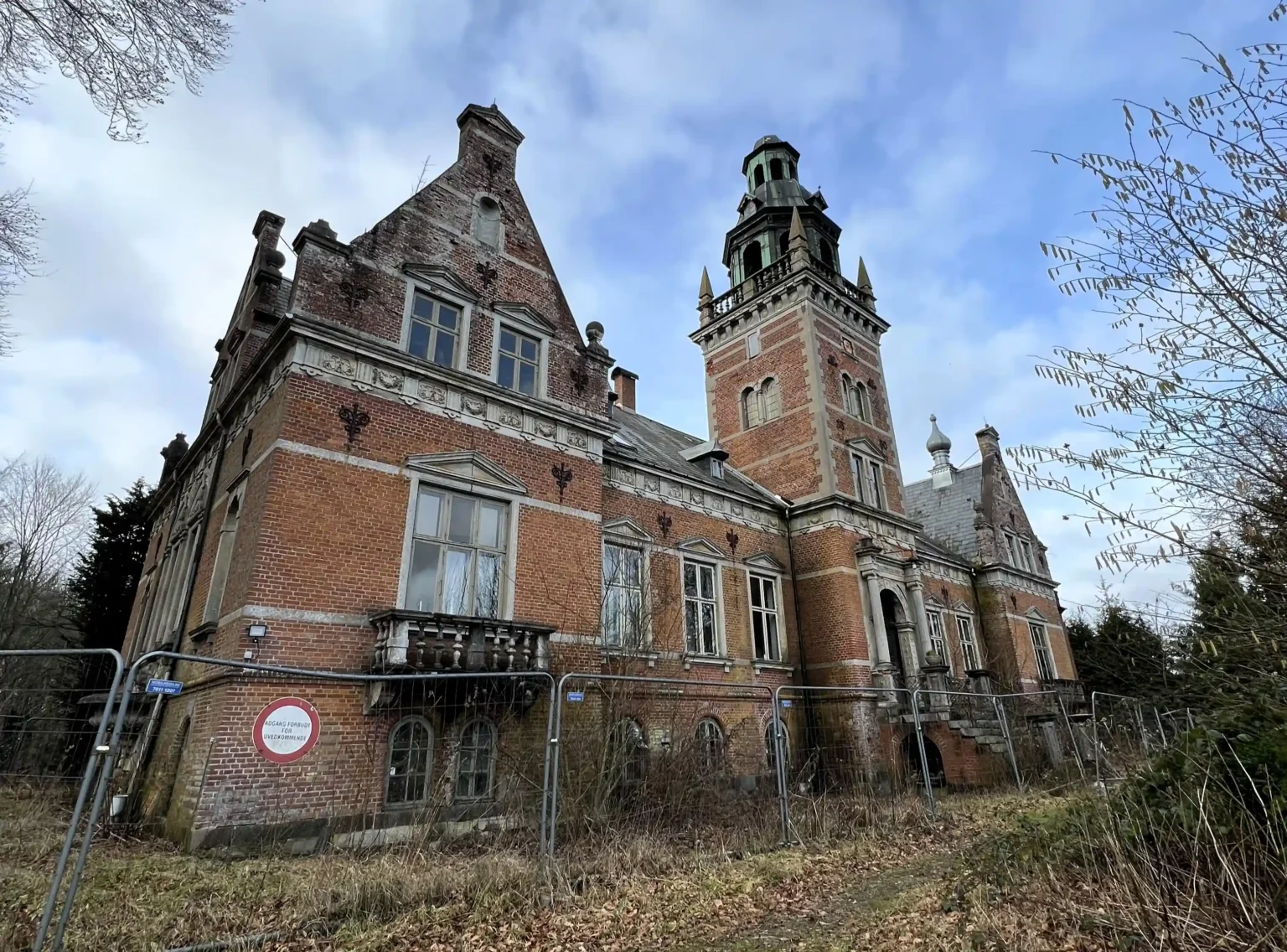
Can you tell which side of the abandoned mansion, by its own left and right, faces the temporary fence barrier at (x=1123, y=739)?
front

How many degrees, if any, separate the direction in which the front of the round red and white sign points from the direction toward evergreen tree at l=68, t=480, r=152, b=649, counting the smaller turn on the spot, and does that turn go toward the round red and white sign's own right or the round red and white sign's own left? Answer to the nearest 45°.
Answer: approximately 180°

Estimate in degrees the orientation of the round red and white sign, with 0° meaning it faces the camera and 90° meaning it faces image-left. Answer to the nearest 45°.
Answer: approximately 0°

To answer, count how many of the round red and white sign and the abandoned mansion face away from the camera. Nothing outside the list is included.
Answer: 0

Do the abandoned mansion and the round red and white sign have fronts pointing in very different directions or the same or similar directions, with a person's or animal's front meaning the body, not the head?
same or similar directions

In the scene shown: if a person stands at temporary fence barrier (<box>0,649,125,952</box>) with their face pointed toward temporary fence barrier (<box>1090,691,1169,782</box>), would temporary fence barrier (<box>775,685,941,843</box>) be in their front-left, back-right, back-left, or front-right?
front-left

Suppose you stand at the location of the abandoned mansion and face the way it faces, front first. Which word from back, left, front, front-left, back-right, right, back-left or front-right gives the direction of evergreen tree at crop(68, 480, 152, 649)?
back

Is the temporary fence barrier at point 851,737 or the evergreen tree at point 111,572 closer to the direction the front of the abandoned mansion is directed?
the temporary fence barrier

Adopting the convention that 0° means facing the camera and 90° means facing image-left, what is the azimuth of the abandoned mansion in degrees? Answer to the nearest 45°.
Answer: approximately 315°
